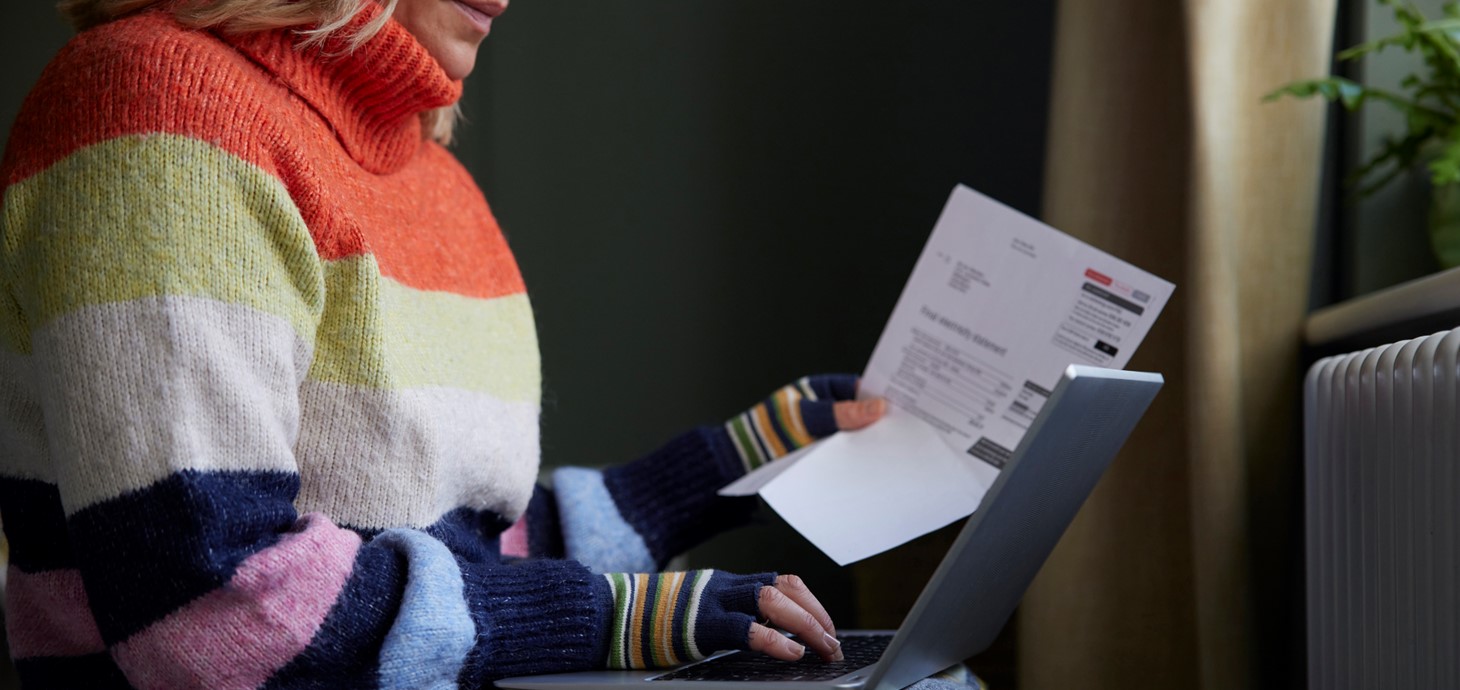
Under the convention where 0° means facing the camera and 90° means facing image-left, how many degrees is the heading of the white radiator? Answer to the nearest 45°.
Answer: approximately 45°
